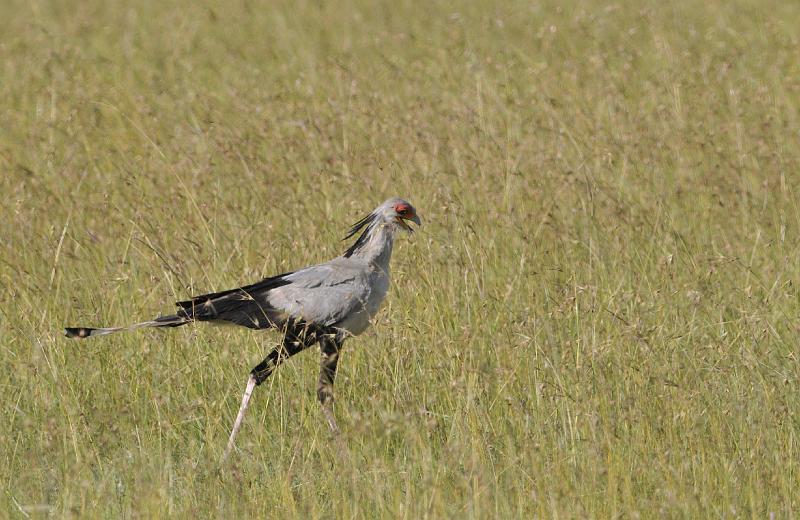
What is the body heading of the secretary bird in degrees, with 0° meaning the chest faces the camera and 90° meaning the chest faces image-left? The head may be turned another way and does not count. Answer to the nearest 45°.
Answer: approximately 270°
